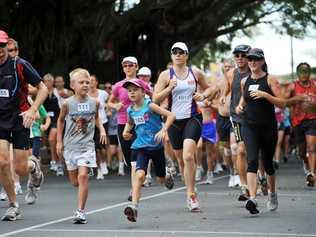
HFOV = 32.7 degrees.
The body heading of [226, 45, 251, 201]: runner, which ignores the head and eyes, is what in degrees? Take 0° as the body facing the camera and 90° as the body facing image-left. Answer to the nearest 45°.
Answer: approximately 0°

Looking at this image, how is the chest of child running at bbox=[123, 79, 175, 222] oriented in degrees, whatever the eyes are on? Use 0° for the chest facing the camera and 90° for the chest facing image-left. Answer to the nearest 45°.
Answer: approximately 45°

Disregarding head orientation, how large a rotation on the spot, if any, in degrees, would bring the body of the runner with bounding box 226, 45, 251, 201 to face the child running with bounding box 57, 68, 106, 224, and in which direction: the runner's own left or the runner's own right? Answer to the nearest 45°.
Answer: approximately 45° to the runner's own right

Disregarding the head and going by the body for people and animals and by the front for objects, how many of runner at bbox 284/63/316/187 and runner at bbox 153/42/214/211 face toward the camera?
2

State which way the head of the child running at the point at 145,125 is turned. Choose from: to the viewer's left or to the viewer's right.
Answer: to the viewer's left
